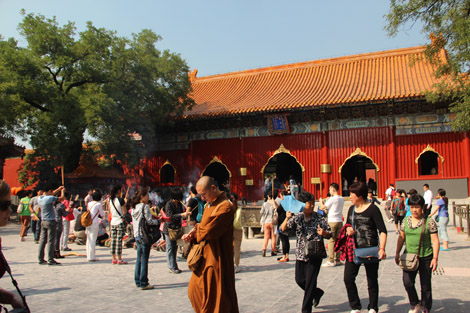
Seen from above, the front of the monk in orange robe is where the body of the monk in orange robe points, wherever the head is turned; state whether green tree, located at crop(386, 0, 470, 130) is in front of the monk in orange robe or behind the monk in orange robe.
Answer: behind
